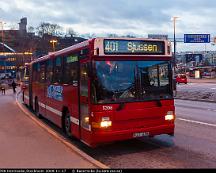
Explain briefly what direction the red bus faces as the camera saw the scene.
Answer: facing the viewer and to the right of the viewer
